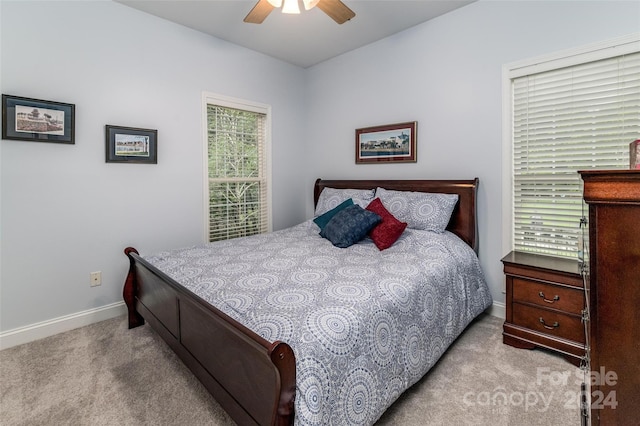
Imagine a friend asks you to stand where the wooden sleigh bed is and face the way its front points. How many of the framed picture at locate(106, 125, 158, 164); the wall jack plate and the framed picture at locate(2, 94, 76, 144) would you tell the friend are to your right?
3

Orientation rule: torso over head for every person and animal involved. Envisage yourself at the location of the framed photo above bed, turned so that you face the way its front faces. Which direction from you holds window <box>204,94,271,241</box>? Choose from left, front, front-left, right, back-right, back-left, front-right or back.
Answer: front-right

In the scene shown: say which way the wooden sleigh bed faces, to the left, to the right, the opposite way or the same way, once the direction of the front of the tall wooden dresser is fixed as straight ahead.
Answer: to the left

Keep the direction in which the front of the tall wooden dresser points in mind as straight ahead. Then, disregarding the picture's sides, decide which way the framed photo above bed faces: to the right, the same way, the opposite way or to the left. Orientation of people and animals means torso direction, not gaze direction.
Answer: to the left

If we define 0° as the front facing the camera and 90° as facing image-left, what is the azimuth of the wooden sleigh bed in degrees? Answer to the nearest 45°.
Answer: approximately 45°

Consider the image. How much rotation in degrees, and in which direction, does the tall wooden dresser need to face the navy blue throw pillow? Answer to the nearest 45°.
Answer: approximately 45° to its right

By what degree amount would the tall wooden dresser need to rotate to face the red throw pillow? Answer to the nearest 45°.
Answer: approximately 45° to its right

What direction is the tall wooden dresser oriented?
to the viewer's left

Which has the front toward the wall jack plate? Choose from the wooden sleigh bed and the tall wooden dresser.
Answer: the tall wooden dresser

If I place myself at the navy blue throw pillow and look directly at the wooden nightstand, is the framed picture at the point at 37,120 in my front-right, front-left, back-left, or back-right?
back-right

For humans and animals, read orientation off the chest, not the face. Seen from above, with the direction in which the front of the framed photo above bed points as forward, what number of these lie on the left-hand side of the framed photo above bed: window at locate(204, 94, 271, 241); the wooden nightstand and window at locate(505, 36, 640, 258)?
2

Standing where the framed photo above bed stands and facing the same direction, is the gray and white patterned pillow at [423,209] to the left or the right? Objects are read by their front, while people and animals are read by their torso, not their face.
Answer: on its left

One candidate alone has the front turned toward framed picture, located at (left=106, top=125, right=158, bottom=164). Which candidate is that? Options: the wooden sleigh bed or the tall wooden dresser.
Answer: the tall wooden dresser
